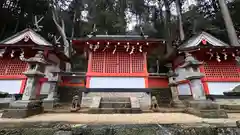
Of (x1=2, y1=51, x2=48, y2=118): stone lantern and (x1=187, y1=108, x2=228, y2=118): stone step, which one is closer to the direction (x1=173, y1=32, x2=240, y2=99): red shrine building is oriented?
the stone step

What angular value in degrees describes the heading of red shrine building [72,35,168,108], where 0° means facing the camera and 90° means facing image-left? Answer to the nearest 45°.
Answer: approximately 0°

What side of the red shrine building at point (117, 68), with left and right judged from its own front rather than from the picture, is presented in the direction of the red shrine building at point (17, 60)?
right

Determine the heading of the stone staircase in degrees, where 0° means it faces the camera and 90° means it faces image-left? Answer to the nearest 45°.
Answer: approximately 0°

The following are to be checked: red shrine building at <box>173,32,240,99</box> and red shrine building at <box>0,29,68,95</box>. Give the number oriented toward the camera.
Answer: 2

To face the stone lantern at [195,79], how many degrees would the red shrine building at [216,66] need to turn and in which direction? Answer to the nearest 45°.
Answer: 0° — it already faces it

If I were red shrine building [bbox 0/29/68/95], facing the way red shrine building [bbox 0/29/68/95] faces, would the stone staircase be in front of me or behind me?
in front

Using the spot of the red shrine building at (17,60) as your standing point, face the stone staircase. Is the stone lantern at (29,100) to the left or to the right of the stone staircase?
right

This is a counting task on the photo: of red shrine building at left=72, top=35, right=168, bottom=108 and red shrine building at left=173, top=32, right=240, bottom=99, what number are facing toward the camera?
2

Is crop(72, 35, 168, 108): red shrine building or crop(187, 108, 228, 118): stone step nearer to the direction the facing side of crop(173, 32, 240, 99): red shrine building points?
the stone step
